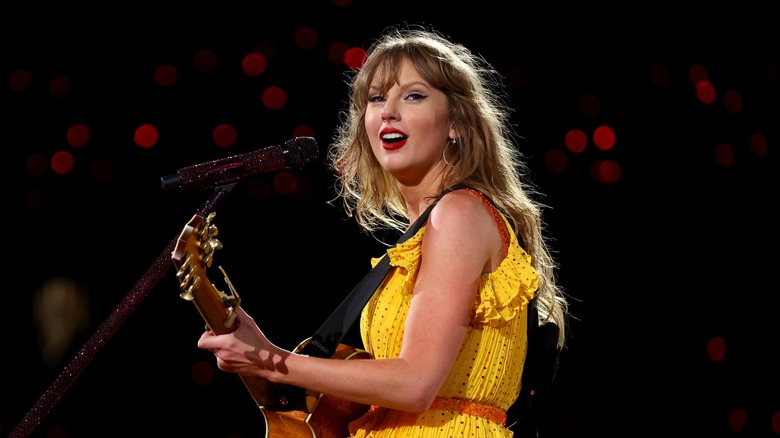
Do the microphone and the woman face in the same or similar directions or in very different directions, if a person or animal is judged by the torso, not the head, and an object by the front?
very different directions

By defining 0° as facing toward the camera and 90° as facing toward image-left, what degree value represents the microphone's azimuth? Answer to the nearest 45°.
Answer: approximately 270°

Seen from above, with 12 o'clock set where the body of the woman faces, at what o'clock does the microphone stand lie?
The microphone stand is roughly at 11 o'clock from the woman.

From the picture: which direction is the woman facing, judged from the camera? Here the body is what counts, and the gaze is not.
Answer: to the viewer's left

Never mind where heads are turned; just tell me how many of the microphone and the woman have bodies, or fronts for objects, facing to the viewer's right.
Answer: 1

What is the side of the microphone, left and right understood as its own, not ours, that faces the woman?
front

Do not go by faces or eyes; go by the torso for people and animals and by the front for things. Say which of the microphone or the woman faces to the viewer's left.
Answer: the woman

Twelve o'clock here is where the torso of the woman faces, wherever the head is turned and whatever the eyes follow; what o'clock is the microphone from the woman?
The microphone is roughly at 11 o'clock from the woman.
